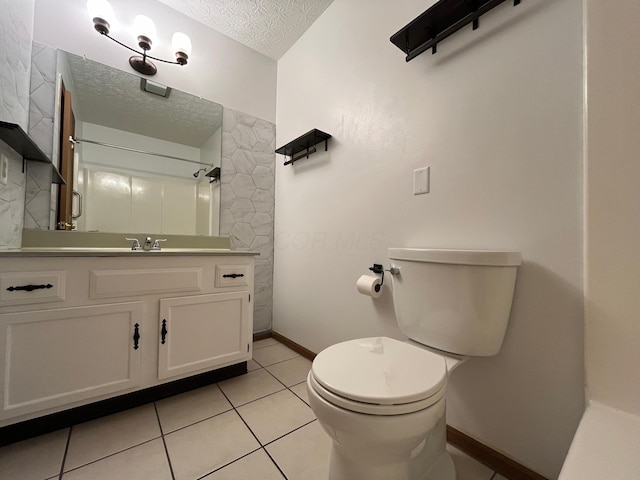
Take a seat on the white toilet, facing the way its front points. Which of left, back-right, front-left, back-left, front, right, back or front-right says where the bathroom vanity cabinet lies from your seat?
front-right

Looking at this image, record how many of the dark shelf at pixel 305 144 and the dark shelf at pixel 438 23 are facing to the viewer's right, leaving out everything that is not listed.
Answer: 0

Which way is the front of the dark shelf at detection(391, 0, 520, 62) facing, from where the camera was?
facing the viewer and to the left of the viewer

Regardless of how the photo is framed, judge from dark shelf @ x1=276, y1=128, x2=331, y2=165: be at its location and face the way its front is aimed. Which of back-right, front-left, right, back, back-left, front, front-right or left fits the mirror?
front-right

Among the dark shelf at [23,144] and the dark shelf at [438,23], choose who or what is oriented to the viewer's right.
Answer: the dark shelf at [23,144]

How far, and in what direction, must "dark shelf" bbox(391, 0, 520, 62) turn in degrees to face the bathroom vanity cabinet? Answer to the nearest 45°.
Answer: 0° — it already faces it

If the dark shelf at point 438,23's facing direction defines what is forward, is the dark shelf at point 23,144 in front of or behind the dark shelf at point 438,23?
in front

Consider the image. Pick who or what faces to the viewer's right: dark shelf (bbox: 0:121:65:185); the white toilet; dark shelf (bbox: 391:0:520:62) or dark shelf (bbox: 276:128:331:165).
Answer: dark shelf (bbox: 0:121:65:185)

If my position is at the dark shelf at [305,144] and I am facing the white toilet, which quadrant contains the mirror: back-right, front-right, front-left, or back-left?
back-right

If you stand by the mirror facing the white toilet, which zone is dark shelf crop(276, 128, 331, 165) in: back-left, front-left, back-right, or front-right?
front-left

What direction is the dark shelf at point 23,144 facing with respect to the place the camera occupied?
facing to the right of the viewer
